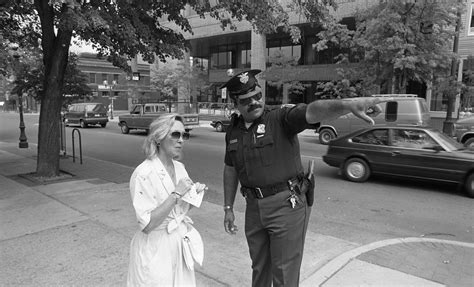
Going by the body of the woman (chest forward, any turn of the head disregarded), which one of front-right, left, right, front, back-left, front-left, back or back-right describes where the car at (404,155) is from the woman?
left

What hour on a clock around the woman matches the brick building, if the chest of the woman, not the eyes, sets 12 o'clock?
The brick building is roughly at 8 o'clock from the woman.

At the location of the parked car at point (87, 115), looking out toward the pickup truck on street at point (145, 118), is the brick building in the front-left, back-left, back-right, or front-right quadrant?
front-left

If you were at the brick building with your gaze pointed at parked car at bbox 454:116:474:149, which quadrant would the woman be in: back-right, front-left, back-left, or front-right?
front-right

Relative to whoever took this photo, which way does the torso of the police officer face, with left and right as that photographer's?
facing the viewer and to the left of the viewer

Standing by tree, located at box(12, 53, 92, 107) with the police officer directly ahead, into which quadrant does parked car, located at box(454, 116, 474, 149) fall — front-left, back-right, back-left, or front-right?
front-left

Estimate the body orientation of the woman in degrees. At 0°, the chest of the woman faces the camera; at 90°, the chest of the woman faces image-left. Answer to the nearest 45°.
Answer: approximately 315°
